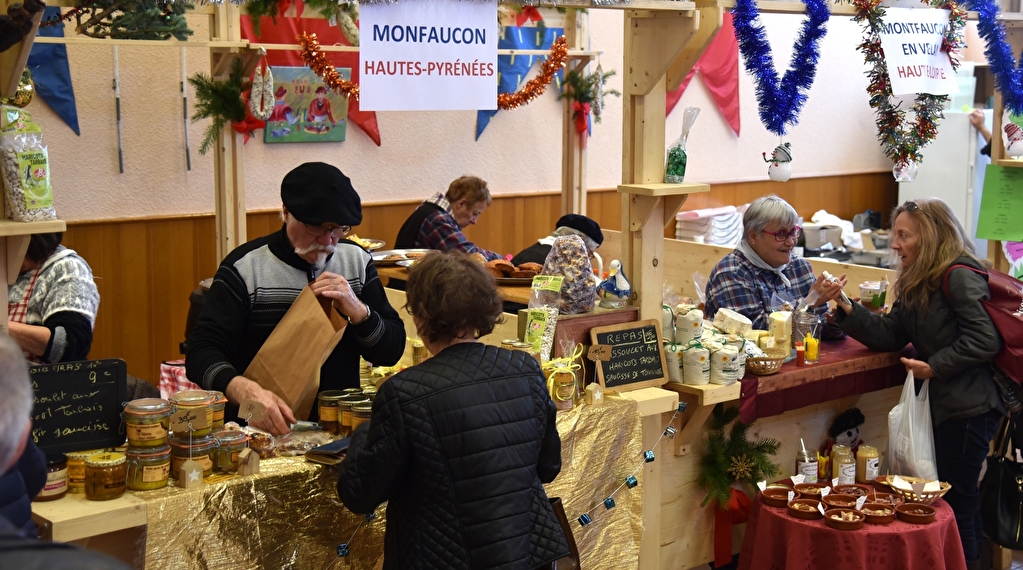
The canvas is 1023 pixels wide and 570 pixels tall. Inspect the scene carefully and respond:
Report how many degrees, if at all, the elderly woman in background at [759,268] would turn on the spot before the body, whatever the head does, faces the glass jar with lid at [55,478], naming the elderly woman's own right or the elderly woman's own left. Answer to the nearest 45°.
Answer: approximately 90° to the elderly woman's own right

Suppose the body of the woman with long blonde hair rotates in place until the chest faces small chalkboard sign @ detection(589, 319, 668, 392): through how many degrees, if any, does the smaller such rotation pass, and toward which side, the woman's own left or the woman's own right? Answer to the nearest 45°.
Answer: approximately 45° to the woman's own left

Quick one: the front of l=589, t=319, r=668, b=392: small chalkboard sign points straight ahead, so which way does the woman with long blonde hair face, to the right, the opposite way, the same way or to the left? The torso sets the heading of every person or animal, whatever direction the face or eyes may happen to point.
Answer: to the right

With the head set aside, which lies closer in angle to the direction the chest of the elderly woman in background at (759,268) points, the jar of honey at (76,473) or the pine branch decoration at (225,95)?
the jar of honey

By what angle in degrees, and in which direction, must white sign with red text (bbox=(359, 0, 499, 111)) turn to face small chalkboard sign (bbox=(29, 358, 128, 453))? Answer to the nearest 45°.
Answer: approximately 45° to its right

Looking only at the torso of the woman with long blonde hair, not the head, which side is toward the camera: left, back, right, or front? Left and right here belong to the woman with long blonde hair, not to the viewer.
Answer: left

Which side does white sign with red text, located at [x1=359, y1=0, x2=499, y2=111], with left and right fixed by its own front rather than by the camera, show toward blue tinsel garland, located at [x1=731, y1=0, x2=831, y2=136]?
left

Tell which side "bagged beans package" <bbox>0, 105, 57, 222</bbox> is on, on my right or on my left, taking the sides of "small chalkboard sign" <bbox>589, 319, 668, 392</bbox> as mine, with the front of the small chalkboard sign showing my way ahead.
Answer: on my right

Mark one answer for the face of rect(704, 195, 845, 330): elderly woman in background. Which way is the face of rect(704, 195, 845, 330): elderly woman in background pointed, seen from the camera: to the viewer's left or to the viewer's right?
to the viewer's right

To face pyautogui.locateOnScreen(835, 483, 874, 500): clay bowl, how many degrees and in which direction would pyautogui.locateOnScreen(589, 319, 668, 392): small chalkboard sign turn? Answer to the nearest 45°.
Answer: approximately 90° to its left

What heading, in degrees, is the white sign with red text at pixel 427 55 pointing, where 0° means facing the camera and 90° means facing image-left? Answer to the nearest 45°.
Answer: approximately 0°
